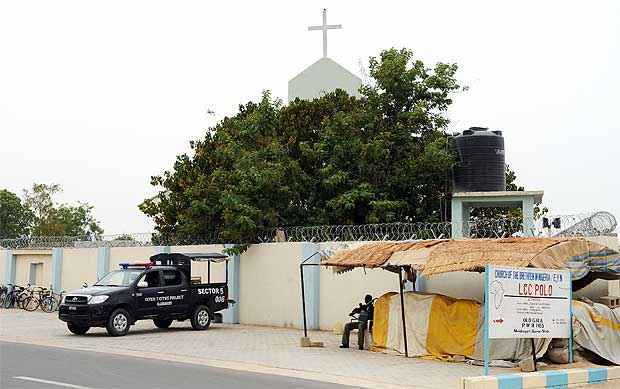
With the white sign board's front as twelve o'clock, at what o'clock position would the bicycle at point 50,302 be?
The bicycle is roughly at 4 o'clock from the white sign board.

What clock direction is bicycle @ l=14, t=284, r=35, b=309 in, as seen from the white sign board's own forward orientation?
The bicycle is roughly at 4 o'clock from the white sign board.

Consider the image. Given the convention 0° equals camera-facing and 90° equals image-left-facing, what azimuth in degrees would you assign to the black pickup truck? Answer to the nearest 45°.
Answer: approximately 45°

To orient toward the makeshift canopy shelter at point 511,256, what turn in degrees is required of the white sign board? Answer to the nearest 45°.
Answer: approximately 180°

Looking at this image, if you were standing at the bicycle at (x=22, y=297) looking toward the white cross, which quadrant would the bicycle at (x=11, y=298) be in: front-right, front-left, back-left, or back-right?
back-left

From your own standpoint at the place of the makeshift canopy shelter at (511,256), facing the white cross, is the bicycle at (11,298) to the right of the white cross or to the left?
left

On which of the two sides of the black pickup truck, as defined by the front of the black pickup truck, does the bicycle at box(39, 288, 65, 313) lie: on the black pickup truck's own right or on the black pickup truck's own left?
on the black pickup truck's own right

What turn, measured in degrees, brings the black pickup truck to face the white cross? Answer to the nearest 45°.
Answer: approximately 180°

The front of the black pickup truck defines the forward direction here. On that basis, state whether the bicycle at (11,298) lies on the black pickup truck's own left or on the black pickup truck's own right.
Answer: on the black pickup truck's own right
